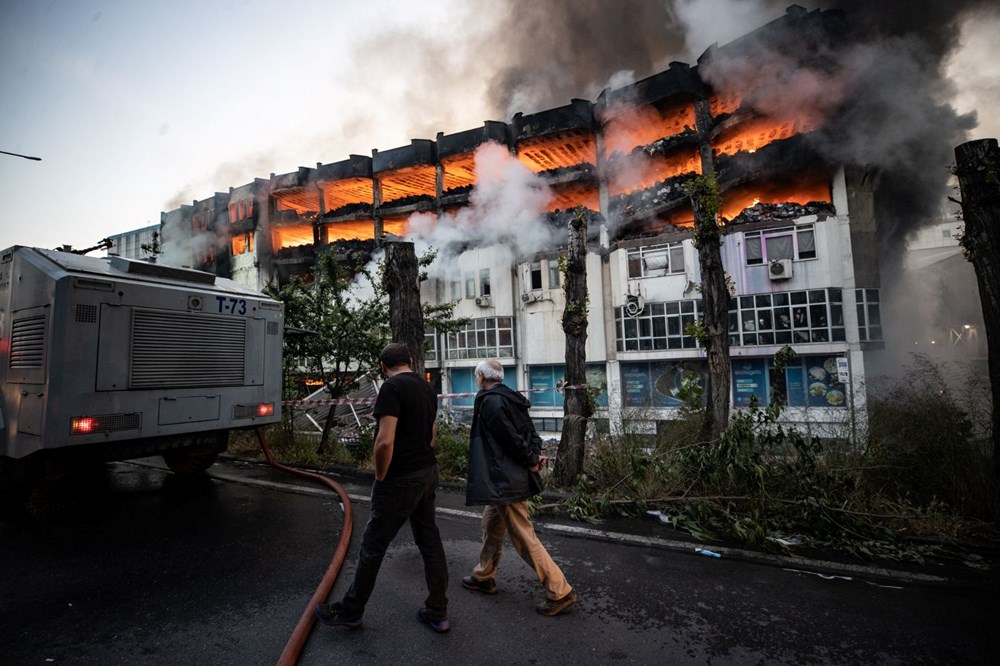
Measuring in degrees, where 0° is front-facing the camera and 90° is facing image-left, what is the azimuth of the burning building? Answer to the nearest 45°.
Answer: approximately 45°

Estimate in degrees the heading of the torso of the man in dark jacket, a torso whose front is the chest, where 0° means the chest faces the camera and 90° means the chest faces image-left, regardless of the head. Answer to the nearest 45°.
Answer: approximately 135°

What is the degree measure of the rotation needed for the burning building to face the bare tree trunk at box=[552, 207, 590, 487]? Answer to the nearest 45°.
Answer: approximately 45° to its left

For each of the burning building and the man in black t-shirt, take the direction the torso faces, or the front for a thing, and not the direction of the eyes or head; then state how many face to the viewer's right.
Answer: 0

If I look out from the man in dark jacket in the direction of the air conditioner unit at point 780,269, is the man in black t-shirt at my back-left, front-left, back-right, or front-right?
back-left

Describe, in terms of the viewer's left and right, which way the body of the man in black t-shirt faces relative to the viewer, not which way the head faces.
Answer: facing away from the viewer and to the left of the viewer

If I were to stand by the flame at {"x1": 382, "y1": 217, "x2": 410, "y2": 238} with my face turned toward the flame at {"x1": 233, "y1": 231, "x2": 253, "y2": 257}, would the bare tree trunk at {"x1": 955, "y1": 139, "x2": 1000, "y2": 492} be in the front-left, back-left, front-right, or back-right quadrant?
back-left

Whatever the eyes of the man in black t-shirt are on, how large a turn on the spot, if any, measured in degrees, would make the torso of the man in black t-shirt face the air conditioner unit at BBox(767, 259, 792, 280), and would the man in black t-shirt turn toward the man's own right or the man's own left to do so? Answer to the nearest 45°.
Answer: approximately 90° to the man's own right

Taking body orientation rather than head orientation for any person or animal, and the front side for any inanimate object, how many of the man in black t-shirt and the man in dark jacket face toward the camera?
0
